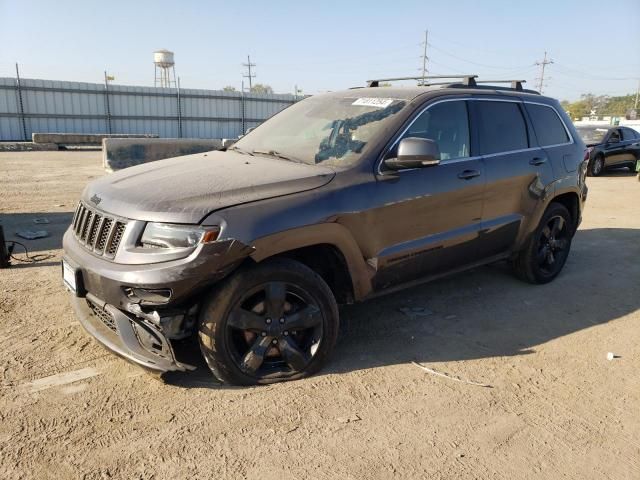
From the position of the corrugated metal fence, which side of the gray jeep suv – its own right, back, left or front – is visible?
right

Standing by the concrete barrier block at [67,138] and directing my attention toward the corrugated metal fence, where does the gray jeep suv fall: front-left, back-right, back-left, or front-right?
back-right

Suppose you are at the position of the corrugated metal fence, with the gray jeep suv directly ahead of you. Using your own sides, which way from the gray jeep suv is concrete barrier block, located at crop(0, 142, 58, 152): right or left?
right

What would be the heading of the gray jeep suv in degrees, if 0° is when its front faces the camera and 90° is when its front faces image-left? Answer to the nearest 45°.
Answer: approximately 45°

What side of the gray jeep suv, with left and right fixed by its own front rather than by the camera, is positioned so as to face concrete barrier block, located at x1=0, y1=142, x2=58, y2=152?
right

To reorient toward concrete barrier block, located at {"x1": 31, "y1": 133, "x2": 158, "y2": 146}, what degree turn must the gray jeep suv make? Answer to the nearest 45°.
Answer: approximately 90° to its right

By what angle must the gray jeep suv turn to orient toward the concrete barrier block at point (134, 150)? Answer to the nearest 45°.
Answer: approximately 90° to its right
